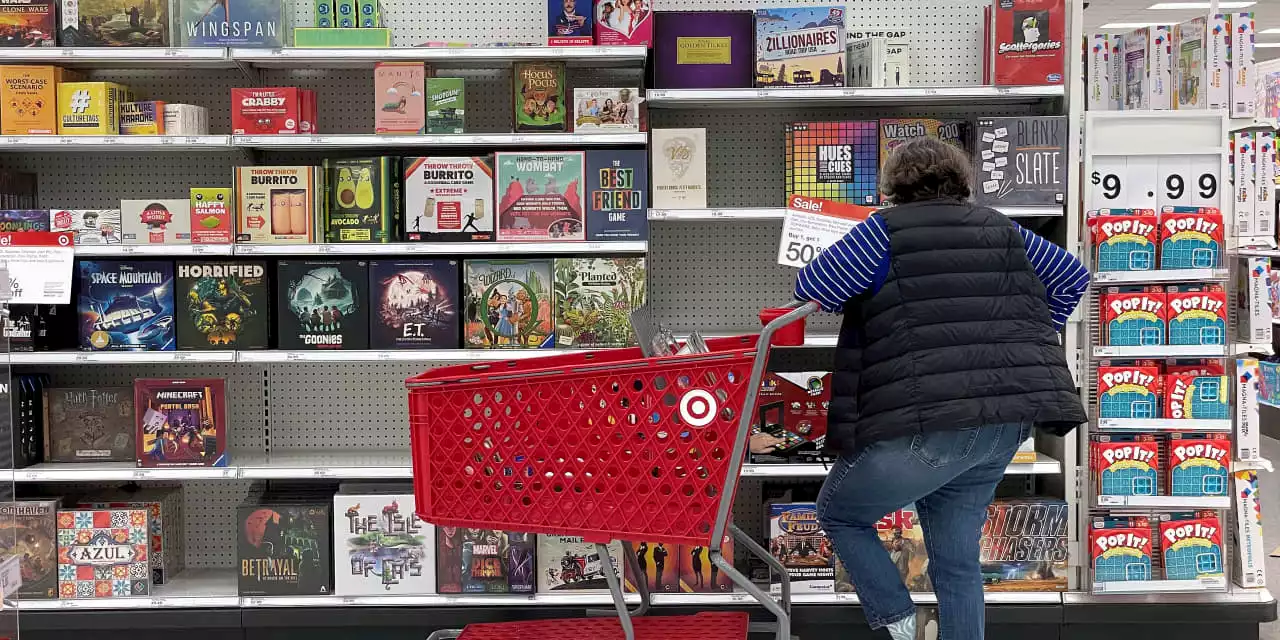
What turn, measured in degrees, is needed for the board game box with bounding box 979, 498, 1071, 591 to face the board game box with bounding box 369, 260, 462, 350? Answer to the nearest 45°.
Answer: approximately 90° to its right

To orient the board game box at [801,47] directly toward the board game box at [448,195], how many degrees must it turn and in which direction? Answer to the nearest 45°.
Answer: approximately 90° to its right

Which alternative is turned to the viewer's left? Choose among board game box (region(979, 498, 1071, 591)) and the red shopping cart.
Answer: the red shopping cart

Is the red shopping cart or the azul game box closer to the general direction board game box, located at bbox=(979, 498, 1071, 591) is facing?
the red shopping cart

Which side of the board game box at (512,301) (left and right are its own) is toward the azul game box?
right

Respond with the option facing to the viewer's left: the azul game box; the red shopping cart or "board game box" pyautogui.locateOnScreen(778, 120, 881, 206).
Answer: the red shopping cart

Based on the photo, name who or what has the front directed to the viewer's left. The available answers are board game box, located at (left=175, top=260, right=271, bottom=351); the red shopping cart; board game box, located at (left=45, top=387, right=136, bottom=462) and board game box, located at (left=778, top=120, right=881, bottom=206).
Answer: the red shopping cart

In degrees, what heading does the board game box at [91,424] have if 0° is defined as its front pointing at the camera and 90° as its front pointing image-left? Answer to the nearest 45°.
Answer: approximately 0°

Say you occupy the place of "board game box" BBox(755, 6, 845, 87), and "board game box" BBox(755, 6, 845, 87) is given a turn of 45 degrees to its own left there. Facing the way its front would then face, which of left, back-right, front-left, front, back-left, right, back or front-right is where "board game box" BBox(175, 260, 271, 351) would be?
back-right
